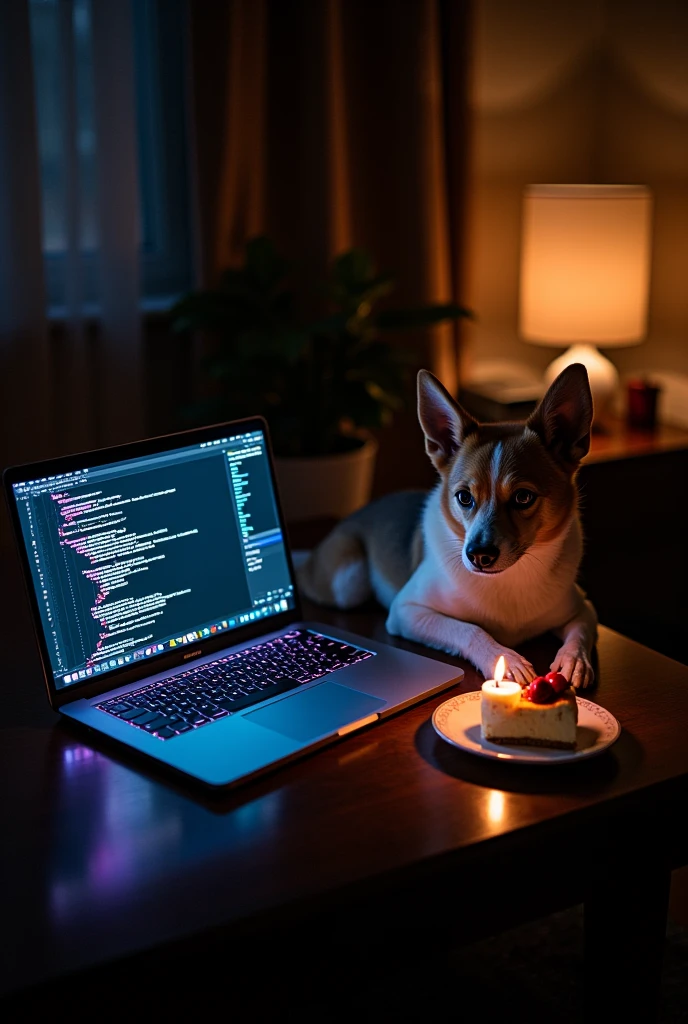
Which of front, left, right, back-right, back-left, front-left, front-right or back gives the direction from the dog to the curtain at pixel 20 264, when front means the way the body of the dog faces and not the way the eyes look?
back

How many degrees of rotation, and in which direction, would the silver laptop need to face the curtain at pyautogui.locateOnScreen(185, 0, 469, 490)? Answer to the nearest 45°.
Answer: approximately 135° to its left

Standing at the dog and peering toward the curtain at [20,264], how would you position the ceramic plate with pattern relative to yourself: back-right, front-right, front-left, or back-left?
back-left

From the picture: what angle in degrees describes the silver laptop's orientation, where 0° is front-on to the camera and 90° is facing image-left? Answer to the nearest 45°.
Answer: approximately 315°

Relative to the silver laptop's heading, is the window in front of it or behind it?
behind

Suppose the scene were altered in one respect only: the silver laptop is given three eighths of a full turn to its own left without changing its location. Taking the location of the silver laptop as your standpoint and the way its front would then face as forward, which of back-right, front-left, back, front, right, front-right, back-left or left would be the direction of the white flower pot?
front

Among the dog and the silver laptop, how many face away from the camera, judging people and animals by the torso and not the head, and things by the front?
0

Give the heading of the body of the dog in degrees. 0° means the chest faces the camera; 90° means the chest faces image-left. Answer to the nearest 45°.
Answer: approximately 315°

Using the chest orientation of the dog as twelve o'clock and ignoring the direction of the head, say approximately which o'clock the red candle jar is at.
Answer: The red candle jar is roughly at 8 o'clock from the dog.

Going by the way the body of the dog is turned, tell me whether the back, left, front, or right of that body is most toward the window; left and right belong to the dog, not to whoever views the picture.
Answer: back
